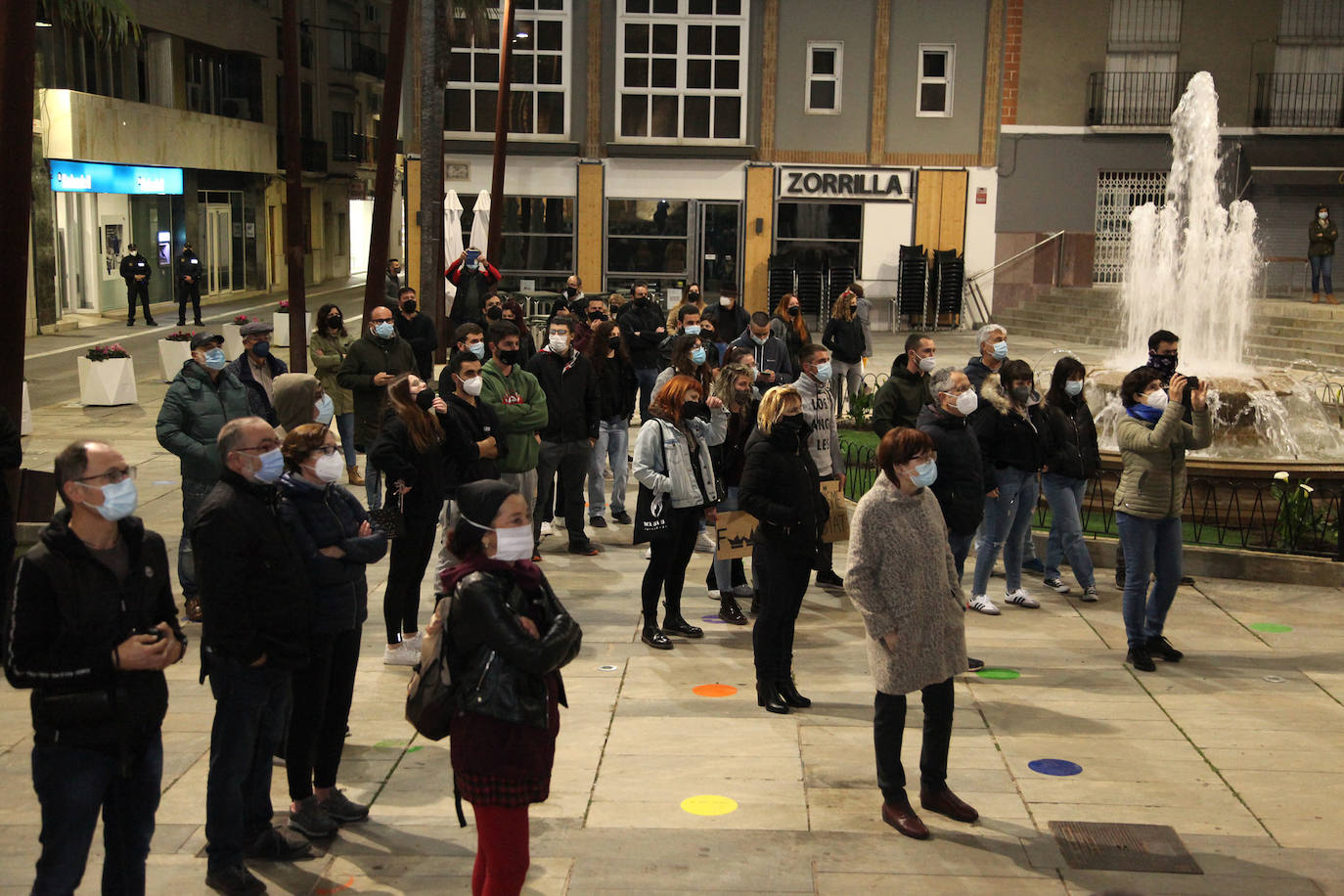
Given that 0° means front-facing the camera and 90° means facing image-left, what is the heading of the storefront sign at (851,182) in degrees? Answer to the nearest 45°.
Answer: approximately 0°

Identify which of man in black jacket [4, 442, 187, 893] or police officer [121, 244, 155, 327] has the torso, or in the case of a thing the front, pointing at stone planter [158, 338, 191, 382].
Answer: the police officer

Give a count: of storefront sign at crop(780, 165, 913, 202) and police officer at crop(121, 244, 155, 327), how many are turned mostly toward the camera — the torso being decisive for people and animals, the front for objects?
2

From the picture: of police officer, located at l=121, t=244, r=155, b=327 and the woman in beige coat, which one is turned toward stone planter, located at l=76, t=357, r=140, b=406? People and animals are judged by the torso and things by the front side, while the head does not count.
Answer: the police officer

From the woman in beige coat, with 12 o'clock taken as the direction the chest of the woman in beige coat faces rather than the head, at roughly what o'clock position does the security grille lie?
The security grille is roughly at 8 o'clock from the woman in beige coat.

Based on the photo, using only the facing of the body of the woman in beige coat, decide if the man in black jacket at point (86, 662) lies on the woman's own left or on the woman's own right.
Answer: on the woman's own right

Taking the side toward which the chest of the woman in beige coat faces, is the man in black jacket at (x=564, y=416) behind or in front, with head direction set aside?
behind

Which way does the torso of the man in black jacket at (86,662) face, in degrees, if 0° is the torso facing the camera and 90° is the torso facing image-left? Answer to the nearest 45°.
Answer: approximately 315°

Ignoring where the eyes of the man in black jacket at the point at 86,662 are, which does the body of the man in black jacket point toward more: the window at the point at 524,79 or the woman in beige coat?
the woman in beige coat
